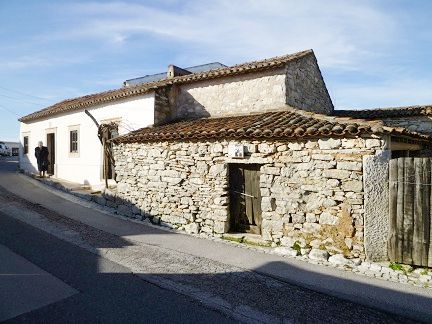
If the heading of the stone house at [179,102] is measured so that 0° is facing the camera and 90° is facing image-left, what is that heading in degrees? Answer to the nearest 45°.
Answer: approximately 45°

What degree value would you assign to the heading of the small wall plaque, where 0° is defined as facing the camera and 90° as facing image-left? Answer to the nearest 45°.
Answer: approximately 0°

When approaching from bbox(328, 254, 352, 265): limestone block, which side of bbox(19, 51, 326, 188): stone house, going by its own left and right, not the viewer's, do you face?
left

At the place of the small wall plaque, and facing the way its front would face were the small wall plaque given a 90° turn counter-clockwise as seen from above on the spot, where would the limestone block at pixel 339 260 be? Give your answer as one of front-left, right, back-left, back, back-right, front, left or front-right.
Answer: front-right

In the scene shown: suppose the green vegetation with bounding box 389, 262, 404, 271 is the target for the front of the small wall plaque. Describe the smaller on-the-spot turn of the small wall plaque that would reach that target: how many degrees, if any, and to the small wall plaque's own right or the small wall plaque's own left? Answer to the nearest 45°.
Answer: approximately 45° to the small wall plaque's own left

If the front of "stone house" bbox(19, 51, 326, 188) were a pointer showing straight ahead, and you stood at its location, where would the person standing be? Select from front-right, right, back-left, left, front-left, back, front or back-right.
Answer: right

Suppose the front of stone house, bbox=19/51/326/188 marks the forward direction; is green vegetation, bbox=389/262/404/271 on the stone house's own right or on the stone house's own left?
on the stone house's own left

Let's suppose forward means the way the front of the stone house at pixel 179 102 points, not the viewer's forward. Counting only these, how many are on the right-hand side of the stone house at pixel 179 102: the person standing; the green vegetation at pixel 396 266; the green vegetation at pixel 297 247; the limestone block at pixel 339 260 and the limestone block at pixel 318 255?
1

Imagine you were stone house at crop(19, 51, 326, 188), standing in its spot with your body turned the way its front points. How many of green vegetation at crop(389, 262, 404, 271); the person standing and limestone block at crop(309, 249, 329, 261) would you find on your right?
1

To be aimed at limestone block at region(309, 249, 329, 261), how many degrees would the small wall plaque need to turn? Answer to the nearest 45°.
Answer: approximately 45° to its left

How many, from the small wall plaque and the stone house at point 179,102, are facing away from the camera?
0
